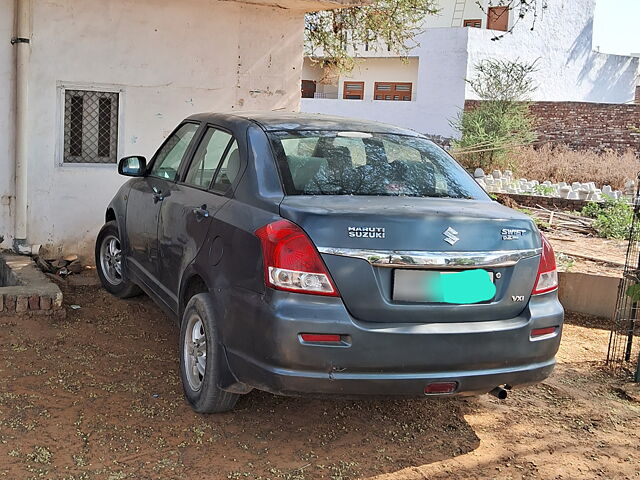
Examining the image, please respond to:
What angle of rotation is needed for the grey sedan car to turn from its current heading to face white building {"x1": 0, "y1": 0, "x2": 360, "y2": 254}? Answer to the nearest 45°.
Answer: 0° — it already faces it

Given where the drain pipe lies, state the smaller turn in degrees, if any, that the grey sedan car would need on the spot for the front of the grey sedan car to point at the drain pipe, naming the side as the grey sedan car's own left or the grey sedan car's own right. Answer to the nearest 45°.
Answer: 0° — it already faces it

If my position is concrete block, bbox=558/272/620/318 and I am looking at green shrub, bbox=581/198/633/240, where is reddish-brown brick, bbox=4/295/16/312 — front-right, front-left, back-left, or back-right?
back-left

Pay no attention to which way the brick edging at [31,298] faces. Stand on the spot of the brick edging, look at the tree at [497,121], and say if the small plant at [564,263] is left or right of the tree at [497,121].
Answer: right

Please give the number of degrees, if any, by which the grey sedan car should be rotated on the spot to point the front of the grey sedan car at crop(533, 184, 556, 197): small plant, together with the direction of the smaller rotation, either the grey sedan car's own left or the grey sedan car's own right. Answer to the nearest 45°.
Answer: approximately 45° to the grey sedan car's own right

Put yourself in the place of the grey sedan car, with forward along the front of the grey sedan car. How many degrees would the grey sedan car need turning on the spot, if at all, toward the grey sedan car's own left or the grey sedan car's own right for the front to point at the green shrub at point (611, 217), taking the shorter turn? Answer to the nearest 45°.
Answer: approximately 90° to the grey sedan car's own right

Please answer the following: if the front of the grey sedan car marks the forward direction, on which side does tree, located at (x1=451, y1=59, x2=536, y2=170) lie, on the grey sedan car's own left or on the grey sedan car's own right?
on the grey sedan car's own right

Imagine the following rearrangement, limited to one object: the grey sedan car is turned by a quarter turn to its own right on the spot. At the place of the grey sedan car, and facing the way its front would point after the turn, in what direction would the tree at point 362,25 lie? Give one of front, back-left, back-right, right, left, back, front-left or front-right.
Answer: front-left

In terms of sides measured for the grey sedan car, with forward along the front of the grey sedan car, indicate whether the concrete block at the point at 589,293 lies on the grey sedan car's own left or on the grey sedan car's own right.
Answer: on the grey sedan car's own right

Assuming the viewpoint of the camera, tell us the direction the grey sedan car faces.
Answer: facing away from the viewer and to the left of the viewer
